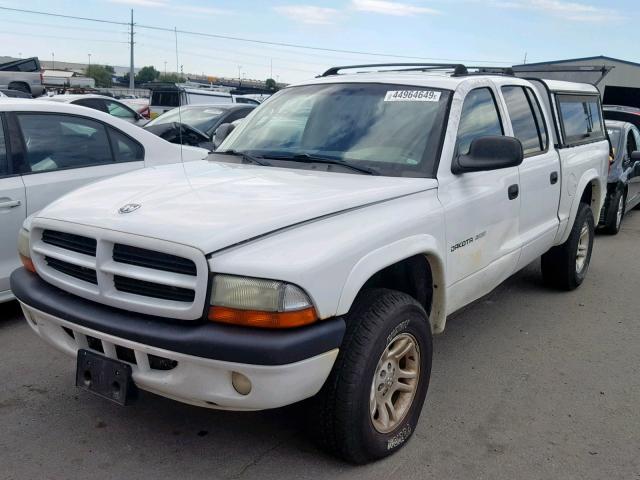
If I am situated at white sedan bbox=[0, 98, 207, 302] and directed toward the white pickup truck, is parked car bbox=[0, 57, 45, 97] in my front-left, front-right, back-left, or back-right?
back-left

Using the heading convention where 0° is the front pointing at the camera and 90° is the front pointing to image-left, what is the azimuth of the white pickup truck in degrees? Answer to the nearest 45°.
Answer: approximately 45°

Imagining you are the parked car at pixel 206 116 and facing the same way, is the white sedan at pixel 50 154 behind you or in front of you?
in front

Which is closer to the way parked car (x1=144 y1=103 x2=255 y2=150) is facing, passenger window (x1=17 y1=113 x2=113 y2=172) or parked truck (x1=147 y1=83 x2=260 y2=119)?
the passenger window

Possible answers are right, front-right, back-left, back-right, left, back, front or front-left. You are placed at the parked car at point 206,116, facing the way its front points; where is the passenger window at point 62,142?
front-left

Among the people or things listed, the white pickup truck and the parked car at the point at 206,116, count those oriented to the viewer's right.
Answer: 0

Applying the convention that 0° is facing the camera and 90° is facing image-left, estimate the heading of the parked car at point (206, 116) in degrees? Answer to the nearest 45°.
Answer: approximately 45°

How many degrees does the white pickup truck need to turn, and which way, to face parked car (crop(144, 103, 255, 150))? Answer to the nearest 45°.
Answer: approximately 135° to its right
